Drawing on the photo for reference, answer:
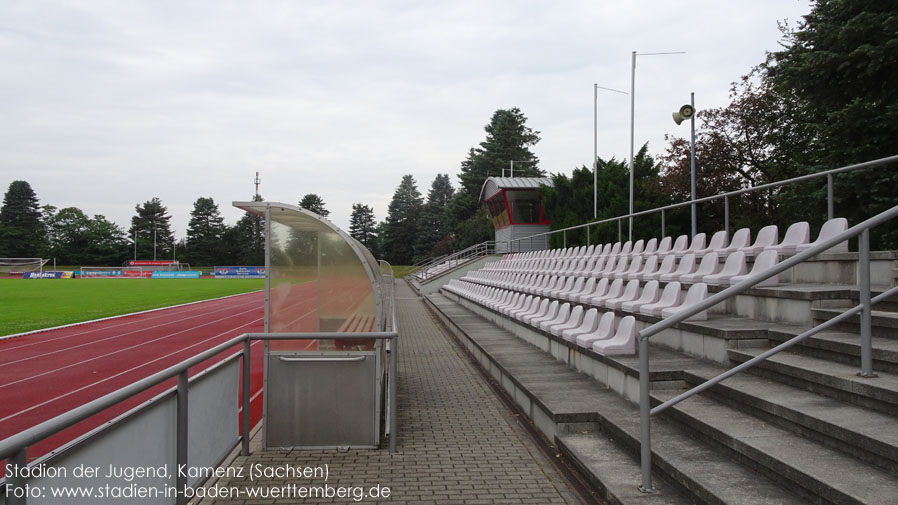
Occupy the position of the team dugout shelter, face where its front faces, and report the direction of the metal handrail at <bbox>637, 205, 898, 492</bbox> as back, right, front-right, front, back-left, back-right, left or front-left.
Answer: back-left

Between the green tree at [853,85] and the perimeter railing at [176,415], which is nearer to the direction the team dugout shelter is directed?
the perimeter railing

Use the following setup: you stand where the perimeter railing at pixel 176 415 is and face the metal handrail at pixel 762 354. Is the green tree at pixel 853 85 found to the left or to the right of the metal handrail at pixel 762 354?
left

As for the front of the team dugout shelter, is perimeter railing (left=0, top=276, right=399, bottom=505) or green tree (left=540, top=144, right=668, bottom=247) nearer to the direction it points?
the perimeter railing

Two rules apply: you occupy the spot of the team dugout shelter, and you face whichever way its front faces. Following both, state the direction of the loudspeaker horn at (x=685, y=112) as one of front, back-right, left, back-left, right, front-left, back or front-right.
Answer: back-right

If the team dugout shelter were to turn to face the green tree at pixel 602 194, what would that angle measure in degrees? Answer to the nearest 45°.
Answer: approximately 135° to its right

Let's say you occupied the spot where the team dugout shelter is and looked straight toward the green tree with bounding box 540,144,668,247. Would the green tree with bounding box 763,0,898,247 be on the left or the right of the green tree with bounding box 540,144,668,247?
right

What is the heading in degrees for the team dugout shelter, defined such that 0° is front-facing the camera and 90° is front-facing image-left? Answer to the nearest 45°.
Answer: approximately 90°
